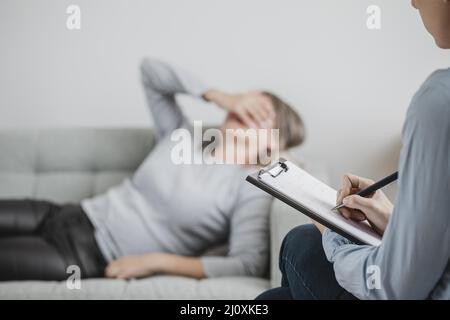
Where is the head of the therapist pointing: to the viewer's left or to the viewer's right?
to the viewer's left

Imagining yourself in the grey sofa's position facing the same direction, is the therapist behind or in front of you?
in front

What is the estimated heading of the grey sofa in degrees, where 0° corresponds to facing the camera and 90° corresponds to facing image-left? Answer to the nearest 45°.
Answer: approximately 0°
